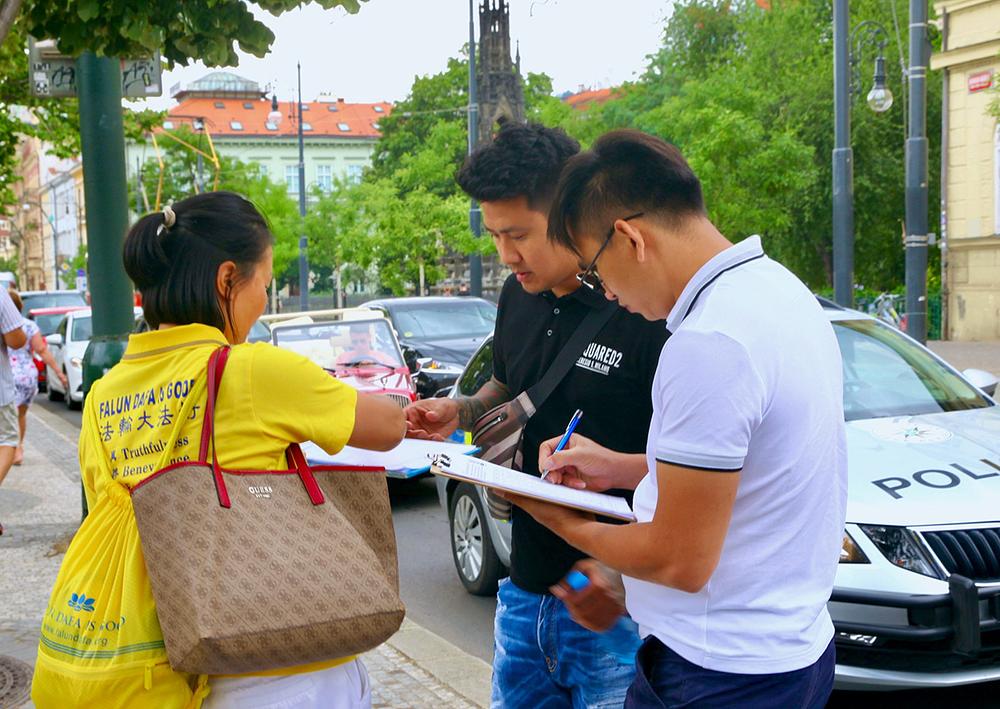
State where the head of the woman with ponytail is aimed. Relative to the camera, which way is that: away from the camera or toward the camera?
away from the camera

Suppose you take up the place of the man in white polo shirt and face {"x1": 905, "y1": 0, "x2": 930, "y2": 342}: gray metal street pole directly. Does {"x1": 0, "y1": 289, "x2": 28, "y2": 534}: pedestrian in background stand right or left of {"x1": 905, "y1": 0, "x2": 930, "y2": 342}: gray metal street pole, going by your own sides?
left

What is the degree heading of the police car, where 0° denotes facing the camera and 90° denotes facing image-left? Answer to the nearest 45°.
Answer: approximately 315°

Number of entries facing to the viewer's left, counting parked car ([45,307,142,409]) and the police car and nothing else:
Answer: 0

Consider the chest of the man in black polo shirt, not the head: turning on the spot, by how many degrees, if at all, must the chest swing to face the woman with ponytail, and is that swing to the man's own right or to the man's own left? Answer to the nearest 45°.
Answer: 0° — they already face them

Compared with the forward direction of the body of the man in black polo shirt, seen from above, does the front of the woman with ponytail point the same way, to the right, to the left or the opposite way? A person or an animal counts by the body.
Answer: the opposite way

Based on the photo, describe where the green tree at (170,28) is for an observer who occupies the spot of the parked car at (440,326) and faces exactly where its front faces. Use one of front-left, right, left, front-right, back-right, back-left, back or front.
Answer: front-right

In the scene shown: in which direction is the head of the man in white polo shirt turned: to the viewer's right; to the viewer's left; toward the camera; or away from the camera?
to the viewer's left
